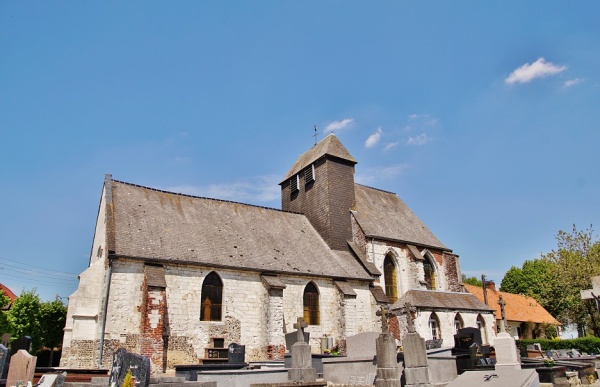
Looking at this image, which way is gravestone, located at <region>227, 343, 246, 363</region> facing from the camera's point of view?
toward the camera

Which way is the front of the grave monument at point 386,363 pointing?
toward the camera

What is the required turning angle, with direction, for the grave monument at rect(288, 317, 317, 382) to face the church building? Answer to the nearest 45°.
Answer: approximately 180°

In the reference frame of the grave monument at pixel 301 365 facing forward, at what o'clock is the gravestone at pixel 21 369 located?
The gravestone is roughly at 2 o'clock from the grave monument.

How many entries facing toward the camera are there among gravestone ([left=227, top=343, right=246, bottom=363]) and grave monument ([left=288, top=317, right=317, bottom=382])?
2

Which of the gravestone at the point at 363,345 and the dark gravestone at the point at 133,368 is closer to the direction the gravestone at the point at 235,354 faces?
the dark gravestone

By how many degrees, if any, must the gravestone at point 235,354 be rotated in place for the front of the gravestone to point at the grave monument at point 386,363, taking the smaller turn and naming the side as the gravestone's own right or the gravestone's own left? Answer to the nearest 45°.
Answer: approximately 45° to the gravestone's own left

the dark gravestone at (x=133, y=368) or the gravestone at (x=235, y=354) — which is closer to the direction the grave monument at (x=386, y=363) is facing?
the dark gravestone

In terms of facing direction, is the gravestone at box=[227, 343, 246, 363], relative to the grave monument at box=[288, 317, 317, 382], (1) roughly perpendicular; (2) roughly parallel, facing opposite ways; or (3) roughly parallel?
roughly parallel

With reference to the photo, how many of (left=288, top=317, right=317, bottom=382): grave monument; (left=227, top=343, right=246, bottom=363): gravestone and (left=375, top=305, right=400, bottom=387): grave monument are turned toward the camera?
3

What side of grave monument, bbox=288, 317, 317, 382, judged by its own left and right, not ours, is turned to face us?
front

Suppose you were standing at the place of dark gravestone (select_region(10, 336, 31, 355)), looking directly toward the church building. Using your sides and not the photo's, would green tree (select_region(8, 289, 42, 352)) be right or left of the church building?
left

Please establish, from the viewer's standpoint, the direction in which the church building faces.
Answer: facing the viewer and to the left of the viewer
